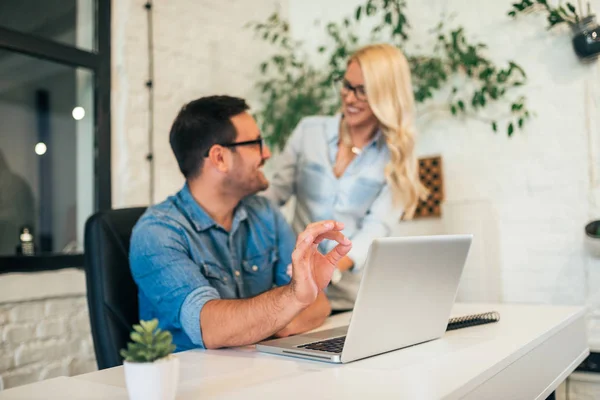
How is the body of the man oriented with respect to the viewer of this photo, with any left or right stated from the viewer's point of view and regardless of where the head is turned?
facing the viewer and to the right of the viewer

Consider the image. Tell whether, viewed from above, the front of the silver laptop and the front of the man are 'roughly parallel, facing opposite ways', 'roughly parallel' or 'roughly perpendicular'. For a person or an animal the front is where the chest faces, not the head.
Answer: roughly parallel, facing opposite ways

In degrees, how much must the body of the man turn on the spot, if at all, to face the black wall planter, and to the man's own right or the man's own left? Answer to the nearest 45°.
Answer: approximately 90° to the man's own left

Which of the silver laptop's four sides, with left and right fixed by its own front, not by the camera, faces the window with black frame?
front

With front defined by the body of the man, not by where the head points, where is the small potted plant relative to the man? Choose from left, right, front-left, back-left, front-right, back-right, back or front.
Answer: front-right

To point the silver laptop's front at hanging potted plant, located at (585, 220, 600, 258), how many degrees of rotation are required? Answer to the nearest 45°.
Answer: approximately 90° to its right

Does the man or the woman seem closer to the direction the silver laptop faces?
the man

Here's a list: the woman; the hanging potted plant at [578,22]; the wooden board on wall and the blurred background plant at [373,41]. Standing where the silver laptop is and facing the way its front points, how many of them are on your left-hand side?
0

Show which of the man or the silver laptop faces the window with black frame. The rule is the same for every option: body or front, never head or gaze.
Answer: the silver laptop

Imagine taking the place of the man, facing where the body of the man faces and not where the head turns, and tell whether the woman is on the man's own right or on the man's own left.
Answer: on the man's own left

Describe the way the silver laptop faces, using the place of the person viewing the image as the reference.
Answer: facing away from the viewer and to the left of the viewer

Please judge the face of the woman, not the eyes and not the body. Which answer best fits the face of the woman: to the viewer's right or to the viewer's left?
to the viewer's left

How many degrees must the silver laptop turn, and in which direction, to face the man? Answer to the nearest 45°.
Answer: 0° — it already faces them

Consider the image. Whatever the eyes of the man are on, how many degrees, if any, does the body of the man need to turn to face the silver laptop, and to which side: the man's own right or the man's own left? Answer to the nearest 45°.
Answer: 0° — they already face it

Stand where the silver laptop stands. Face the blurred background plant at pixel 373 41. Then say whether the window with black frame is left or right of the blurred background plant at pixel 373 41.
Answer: left

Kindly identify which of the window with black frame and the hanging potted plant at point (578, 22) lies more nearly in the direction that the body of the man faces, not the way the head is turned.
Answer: the hanging potted plant

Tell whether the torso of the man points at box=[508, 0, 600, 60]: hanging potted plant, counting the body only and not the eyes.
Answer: no
